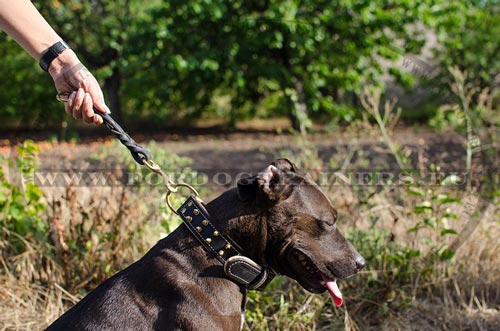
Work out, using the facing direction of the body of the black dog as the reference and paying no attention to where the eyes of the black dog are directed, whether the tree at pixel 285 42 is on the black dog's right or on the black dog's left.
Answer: on the black dog's left

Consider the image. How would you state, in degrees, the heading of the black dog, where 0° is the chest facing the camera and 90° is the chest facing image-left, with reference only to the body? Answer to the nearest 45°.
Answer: approximately 270°

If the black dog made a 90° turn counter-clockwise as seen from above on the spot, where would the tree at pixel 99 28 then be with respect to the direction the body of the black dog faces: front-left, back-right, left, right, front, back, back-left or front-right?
front
